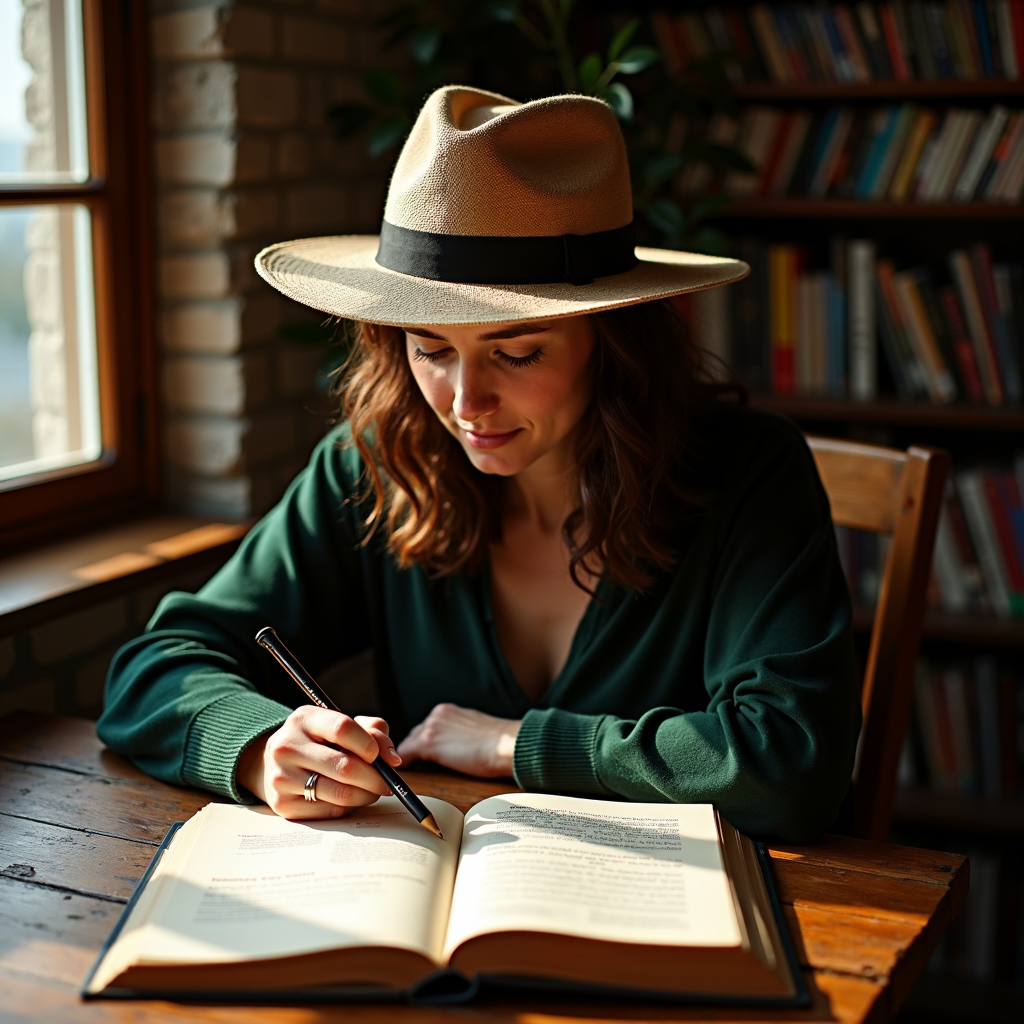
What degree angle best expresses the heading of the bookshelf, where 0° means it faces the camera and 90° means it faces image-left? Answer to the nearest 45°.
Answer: approximately 0°

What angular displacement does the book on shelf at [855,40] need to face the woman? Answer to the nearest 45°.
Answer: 0° — it already faces them

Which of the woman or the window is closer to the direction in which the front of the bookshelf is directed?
the woman

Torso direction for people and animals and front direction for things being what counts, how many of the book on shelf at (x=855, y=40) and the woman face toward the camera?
2

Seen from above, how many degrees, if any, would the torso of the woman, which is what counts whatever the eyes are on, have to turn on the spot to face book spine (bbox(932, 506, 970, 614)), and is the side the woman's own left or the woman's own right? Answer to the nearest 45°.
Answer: approximately 135° to the woman's own left

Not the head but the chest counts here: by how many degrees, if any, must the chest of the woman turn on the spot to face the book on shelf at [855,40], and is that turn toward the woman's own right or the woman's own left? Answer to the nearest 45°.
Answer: approximately 135° to the woman's own left

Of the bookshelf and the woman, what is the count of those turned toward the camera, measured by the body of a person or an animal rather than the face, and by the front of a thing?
2

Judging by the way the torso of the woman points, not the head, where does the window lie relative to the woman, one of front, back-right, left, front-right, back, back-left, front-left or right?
back-right

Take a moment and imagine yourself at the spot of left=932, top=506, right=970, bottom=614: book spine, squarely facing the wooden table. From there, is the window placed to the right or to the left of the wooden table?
right

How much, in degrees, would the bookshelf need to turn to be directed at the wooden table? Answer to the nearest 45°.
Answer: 0° — it already faces it
